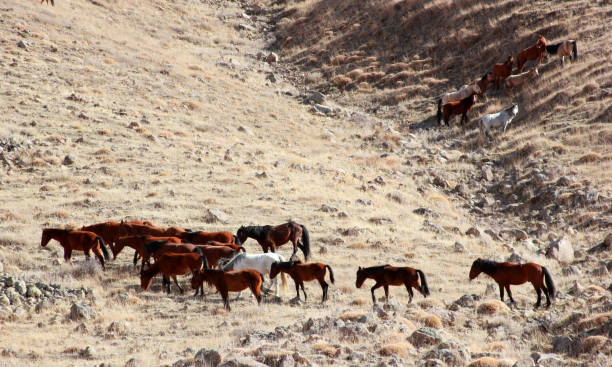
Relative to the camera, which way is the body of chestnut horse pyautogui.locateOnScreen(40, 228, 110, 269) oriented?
to the viewer's left

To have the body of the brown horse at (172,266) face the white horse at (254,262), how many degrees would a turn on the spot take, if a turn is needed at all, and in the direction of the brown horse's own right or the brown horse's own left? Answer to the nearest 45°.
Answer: approximately 180°

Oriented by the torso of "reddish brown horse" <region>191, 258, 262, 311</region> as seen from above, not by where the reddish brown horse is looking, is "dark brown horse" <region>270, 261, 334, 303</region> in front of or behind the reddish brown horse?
behind

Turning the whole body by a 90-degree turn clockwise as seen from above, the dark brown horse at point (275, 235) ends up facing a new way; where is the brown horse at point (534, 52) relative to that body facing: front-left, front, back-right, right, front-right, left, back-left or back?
front-right

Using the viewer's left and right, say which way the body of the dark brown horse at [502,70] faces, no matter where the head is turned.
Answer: facing away from the viewer and to the right of the viewer

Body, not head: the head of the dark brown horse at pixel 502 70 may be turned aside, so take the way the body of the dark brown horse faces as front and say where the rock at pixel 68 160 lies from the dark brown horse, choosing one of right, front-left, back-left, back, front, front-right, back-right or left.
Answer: back

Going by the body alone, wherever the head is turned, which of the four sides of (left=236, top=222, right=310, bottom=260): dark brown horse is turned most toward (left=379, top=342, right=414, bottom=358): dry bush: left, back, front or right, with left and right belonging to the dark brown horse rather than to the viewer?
left

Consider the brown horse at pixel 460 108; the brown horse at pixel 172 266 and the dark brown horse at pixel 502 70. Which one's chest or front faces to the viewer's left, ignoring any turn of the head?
the brown horse at pixel 172 266

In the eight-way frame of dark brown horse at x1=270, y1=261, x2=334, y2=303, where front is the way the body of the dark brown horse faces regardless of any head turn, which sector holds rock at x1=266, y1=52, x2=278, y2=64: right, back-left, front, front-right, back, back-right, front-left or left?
right

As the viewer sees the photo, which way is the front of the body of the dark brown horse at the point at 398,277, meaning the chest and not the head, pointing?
to the viewer's left

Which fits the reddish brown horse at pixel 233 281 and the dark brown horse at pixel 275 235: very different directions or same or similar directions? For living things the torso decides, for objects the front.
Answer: same or similar directions

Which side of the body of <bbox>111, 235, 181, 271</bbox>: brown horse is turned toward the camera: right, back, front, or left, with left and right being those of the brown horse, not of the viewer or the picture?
left

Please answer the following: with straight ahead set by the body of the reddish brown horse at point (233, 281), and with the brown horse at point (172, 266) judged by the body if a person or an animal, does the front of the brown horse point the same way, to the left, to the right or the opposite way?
the same way

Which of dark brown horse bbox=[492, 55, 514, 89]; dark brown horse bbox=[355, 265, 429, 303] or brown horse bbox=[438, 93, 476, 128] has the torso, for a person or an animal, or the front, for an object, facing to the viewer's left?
dark brown horse bbox=[355, 265, 429, 303]

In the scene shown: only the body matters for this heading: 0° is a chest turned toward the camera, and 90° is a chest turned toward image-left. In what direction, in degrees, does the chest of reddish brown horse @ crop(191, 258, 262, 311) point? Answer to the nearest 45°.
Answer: approximately 90°

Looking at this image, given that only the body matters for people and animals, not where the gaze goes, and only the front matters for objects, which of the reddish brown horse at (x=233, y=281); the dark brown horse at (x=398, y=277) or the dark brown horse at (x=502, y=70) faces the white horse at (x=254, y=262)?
the dark brown horse at (x=398, y=277)

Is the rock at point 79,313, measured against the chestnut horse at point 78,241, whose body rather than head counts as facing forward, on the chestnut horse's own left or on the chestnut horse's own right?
on the chestnut horse's own left
